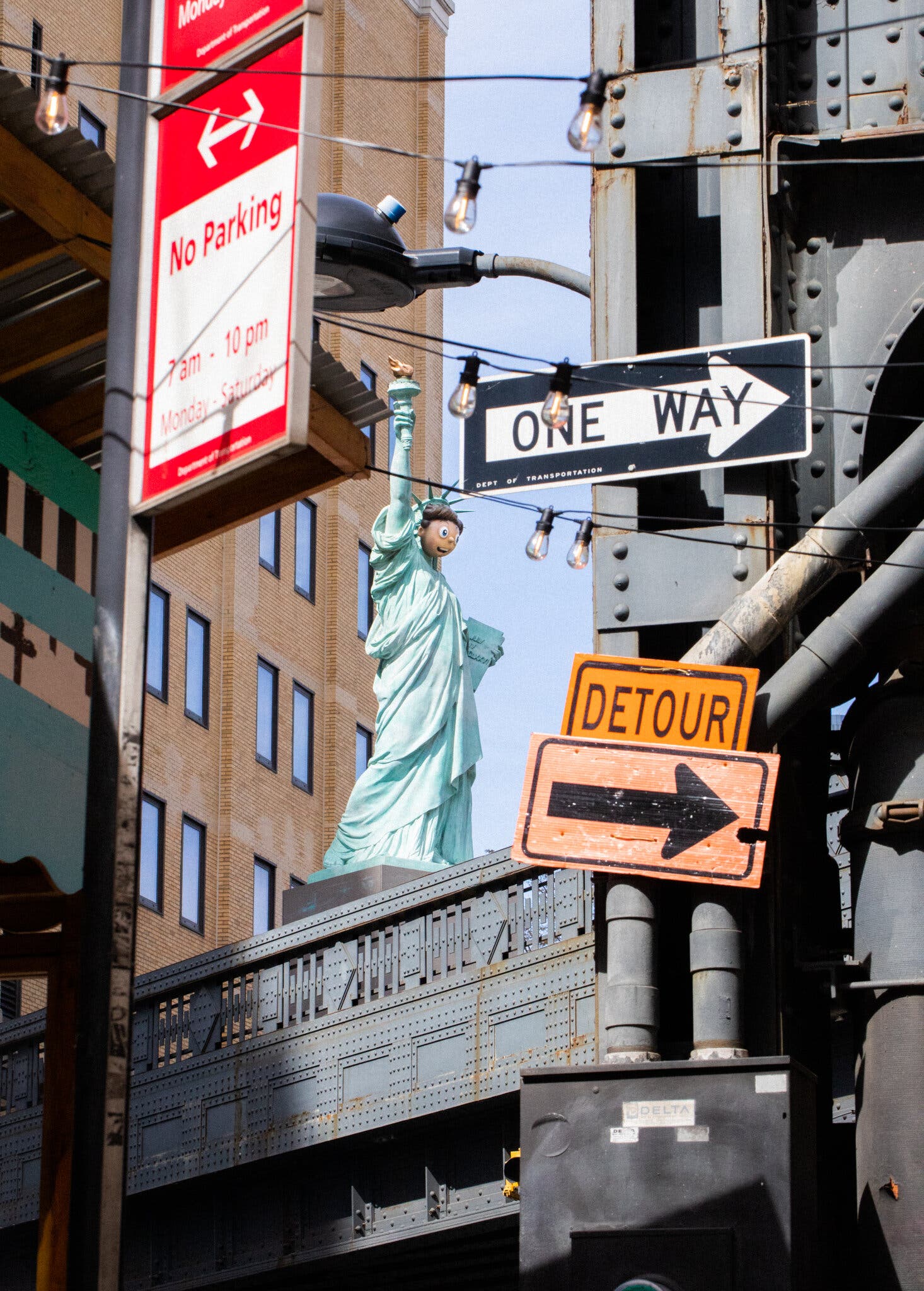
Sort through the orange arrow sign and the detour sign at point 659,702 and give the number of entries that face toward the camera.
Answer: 2

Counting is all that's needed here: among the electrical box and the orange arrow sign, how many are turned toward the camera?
2

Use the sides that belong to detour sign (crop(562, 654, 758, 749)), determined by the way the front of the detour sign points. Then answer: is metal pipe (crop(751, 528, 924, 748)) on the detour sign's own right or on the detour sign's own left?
on the detour sign's own left

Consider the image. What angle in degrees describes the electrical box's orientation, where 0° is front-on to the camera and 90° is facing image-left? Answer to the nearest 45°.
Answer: approximately 0°

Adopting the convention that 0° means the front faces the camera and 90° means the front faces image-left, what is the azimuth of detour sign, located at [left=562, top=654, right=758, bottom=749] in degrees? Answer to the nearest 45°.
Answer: approximately 0°

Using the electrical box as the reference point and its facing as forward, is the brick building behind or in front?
behind
